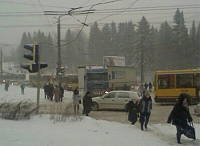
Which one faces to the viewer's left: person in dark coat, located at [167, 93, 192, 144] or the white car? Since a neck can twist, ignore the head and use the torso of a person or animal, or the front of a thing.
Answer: the white car

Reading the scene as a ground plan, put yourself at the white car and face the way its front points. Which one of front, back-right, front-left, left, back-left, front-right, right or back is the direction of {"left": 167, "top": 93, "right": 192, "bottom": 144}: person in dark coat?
left

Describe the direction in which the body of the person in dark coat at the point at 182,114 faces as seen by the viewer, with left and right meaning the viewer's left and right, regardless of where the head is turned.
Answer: facing the viewer and to the right of the viewer

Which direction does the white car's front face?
to the viewer's left

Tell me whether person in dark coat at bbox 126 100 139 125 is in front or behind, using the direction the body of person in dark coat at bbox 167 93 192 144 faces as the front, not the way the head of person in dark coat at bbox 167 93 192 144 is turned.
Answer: behind

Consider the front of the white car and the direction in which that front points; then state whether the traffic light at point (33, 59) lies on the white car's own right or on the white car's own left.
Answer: on the white car's own left

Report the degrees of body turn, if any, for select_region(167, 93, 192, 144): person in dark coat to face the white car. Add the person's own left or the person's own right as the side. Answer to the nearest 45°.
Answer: approximately 180°

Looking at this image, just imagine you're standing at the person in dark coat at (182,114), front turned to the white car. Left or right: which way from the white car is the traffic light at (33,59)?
left
